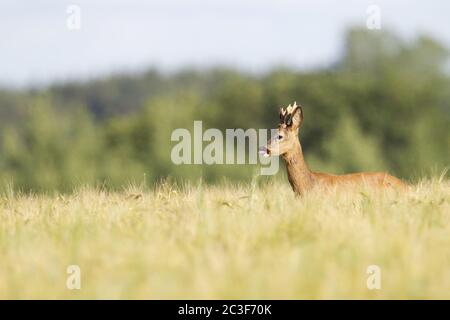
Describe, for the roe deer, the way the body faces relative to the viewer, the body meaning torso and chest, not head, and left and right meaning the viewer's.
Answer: facing to the left of the viewer
